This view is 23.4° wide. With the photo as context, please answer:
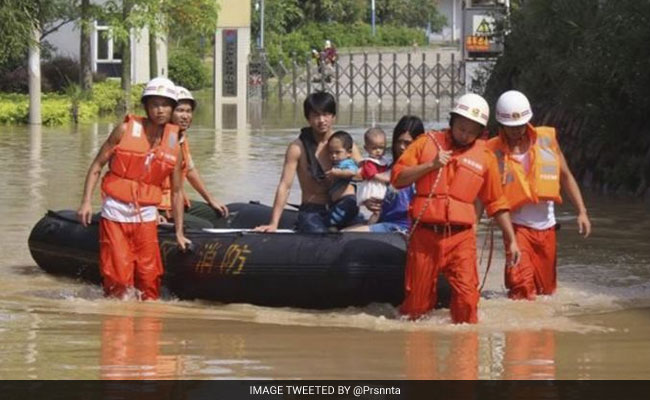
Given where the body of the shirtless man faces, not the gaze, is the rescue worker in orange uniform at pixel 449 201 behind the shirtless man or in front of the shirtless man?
in front

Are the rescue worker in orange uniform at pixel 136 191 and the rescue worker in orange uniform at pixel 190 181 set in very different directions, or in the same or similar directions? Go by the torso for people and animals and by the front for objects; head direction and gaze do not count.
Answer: same or similar directions

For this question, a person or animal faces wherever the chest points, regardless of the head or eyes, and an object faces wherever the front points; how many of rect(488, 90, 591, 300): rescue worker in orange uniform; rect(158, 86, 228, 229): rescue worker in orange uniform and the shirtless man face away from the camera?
0

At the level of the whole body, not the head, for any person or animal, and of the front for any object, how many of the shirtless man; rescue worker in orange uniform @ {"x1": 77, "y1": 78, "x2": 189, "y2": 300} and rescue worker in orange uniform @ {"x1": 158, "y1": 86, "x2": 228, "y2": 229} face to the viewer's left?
0

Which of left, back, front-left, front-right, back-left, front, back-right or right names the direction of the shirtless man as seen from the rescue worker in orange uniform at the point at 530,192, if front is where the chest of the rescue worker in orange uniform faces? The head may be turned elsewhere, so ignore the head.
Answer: right

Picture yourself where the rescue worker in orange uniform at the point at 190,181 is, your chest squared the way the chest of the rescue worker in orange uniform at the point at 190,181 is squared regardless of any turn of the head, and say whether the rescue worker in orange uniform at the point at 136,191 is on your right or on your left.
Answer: on your right

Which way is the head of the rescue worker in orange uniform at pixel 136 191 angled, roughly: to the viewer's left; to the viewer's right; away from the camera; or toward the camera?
toward the camera

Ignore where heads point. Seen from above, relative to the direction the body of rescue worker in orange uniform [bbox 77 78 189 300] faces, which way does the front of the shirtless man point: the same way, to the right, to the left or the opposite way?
the same way

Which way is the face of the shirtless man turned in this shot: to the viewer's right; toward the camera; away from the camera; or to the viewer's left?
toward the camera

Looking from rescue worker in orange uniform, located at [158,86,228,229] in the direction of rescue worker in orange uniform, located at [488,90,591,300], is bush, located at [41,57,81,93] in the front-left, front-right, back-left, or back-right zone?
back-left

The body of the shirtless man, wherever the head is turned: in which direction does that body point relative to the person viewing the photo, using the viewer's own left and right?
facing the viewer and to the right of the viewer

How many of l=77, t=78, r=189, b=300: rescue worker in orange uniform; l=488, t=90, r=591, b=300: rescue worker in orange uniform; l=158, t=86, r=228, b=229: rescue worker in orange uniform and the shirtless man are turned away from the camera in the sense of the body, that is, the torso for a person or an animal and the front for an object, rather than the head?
0

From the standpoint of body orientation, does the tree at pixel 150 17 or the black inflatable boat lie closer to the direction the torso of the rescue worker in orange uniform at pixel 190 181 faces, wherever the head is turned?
the black inflatable boat

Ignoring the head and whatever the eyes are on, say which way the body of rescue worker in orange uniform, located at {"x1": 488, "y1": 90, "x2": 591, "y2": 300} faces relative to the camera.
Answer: toward the camera
